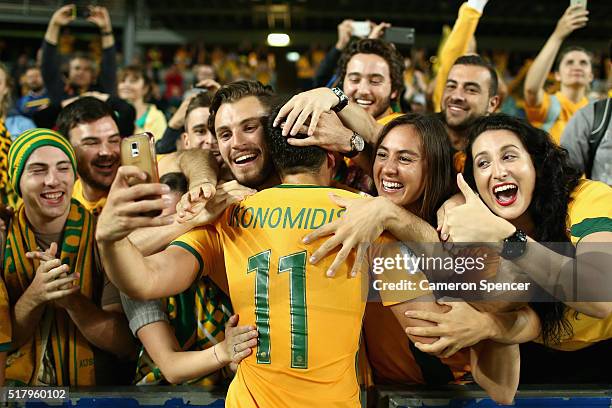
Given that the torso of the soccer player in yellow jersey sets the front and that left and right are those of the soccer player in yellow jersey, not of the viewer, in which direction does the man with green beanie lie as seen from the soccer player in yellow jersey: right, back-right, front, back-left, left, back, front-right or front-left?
front-left

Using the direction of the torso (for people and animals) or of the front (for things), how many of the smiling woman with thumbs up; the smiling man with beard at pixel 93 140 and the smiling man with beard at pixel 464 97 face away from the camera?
0

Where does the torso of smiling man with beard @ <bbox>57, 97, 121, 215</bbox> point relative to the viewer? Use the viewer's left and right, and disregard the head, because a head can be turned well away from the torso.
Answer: facing the viewer and to the right of the viewer

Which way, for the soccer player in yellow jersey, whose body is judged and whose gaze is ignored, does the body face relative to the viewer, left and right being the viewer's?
facing away from the viewer

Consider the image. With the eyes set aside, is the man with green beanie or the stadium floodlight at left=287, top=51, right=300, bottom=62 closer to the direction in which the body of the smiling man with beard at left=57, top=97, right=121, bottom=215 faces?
the man with green beanie

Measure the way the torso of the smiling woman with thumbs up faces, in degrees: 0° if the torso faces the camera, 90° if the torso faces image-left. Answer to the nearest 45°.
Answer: approximately 45°

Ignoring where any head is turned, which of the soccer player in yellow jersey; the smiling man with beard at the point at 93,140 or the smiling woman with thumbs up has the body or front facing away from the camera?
the soccer player in yellow jersey

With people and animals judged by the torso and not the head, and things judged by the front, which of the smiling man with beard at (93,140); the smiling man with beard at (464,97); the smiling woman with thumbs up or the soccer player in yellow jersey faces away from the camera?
the soccer player in yellow jersey

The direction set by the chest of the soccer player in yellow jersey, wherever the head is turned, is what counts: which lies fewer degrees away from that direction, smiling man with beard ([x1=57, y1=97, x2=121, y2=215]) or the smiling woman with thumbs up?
the smiling man with beard

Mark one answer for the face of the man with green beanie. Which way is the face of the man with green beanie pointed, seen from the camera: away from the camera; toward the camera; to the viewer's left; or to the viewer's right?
toward the camera

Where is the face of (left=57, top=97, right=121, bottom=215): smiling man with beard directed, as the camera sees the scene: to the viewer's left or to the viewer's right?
to the viewer's right

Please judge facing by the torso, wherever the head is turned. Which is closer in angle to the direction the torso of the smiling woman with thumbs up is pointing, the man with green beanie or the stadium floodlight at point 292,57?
the man with green beanie

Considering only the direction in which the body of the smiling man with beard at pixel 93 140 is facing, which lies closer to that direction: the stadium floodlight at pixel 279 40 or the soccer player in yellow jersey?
the soccer player in yellow jersey

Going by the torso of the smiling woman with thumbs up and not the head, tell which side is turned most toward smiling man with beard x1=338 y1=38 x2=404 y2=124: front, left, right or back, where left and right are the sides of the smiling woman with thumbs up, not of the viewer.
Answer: right

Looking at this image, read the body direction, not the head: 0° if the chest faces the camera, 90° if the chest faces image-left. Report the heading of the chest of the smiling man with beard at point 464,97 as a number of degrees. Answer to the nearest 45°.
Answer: approximately 45°

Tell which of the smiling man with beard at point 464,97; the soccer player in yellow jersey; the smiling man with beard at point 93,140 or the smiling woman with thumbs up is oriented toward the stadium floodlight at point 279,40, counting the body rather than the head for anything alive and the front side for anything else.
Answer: the soccer player in yellow jersey
